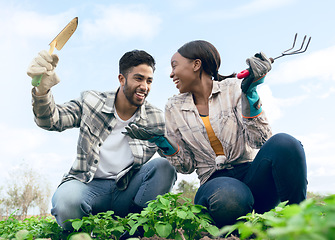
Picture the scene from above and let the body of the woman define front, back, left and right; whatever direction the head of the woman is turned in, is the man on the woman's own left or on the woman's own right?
on the woman's own right

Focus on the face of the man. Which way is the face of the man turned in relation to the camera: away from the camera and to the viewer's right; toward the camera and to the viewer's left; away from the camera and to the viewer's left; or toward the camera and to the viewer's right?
toward the camera and to the viewer's right

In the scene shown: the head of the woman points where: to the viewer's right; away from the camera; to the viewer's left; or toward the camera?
to the viewer's left

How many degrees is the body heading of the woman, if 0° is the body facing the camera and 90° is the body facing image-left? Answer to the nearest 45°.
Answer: approximately 0°

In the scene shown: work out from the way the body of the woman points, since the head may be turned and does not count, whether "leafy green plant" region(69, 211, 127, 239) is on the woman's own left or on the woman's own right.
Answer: on the woman's own right

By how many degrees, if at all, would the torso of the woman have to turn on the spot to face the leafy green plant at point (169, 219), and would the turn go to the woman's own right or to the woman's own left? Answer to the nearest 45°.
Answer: approximately 45° to the woman's own right
